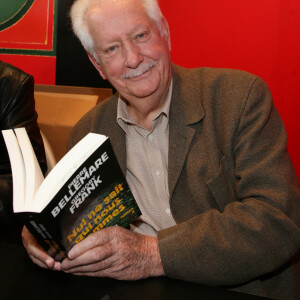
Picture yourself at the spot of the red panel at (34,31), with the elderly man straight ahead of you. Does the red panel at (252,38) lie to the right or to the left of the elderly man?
left

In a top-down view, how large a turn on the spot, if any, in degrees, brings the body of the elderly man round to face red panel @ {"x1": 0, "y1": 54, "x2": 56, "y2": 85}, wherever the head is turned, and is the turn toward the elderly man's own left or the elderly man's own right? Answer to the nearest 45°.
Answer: approximately 90° to the elderly man's own right

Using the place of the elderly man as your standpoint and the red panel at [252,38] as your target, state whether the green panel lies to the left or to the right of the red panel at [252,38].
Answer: left

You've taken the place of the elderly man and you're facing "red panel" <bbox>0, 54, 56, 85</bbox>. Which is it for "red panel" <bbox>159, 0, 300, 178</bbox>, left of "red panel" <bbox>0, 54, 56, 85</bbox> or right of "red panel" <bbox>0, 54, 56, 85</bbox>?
right

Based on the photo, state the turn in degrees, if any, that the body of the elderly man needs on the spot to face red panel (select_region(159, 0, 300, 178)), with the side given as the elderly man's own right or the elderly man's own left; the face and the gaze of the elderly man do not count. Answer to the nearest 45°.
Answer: approximately 135° to the elderly man's own right

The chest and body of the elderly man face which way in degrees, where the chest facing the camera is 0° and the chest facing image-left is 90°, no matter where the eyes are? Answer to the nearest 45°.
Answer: approximately 45°

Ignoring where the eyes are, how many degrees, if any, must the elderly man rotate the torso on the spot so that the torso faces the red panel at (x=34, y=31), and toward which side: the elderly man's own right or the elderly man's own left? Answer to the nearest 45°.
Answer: approximately 90° to the elderly man's own right
